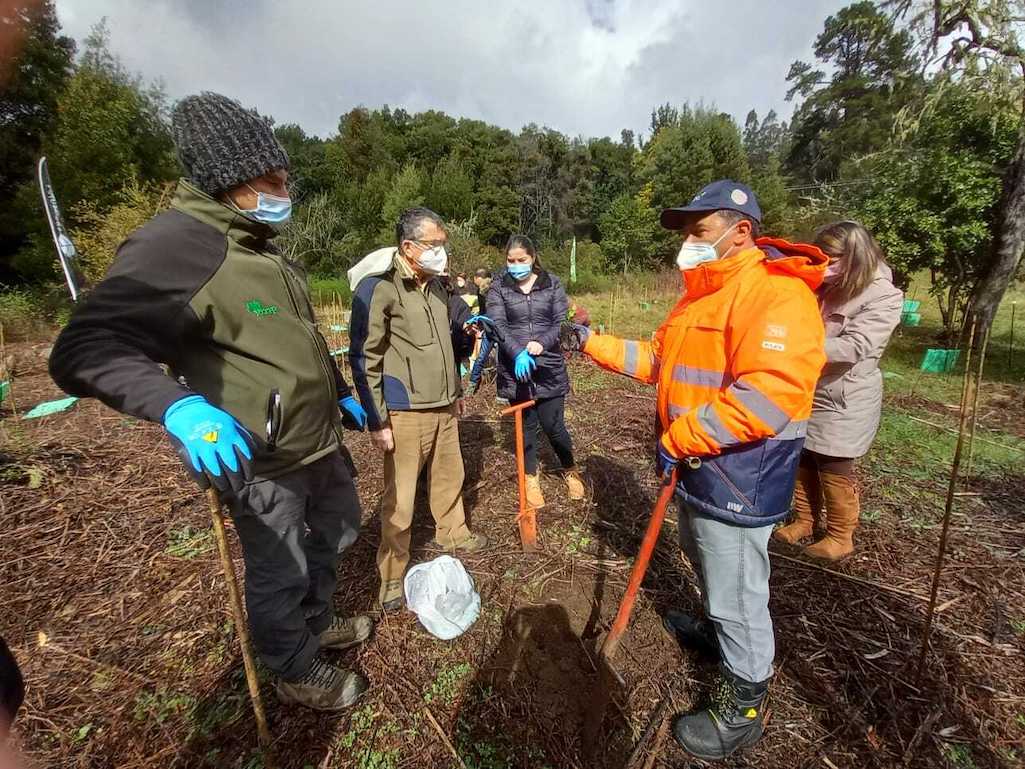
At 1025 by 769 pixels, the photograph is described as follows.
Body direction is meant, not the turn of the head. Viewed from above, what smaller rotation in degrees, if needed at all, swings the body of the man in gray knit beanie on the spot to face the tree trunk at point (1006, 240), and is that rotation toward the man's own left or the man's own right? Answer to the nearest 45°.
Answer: approximately 45° to the man's own left

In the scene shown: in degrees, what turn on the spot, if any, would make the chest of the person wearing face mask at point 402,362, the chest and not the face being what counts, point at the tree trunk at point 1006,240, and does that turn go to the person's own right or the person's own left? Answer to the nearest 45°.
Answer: approximately 45° to the person's own left

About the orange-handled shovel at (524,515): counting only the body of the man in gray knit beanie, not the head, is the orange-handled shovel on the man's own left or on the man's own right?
on the man's own left

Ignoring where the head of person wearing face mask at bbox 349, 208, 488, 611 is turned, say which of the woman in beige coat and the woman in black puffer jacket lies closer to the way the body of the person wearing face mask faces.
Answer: the woman in beige coat

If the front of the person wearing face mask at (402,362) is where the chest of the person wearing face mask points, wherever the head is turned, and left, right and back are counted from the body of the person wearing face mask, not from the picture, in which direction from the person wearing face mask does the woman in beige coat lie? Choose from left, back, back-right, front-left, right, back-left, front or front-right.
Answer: front-left

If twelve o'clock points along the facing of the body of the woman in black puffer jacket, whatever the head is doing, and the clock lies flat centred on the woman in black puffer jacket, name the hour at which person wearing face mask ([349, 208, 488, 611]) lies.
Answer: The person wearing face mask is roughly at 1 o'clock from the woman in black puffer jacket.

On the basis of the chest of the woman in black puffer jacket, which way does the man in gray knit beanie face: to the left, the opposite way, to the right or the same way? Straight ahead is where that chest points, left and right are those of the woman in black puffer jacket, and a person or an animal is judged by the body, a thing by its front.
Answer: to the left

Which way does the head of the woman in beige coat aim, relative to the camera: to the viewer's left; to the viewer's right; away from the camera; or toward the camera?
to the viewer's left
